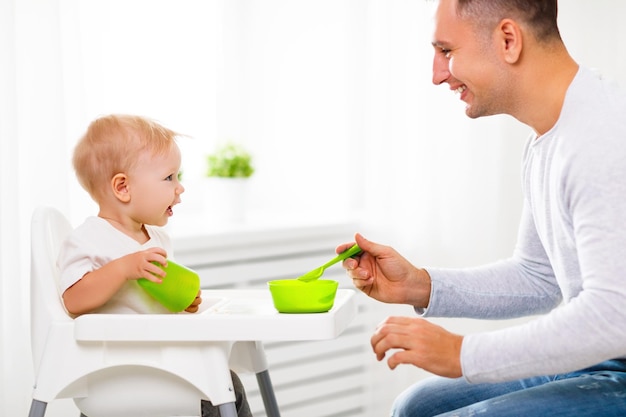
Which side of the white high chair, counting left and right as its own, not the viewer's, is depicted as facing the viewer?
right

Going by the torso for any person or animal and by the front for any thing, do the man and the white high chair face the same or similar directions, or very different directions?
very different directions

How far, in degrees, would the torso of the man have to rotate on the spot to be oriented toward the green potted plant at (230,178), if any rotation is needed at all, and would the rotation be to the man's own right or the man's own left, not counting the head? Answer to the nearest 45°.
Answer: approximately 45° to the man's own right

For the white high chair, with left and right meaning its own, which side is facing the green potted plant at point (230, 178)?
left

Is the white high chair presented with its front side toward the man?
yes

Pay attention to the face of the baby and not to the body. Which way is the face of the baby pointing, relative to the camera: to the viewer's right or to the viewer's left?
to the viewer's right

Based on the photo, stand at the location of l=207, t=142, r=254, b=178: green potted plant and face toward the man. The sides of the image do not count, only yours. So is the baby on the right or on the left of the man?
right

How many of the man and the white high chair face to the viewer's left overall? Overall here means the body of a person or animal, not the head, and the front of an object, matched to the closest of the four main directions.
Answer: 1

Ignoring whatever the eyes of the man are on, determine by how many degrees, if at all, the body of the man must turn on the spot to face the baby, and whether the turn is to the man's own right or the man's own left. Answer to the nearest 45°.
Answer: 0° — they already face them

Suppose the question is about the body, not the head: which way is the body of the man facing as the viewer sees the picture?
to the viewer's left

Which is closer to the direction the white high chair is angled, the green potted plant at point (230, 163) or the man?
the man

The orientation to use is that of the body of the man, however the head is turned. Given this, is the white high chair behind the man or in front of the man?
in front

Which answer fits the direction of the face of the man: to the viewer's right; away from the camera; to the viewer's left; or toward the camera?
to the viewer's left

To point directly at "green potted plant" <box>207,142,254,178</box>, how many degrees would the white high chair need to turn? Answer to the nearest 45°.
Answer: approximately 90° to its left
